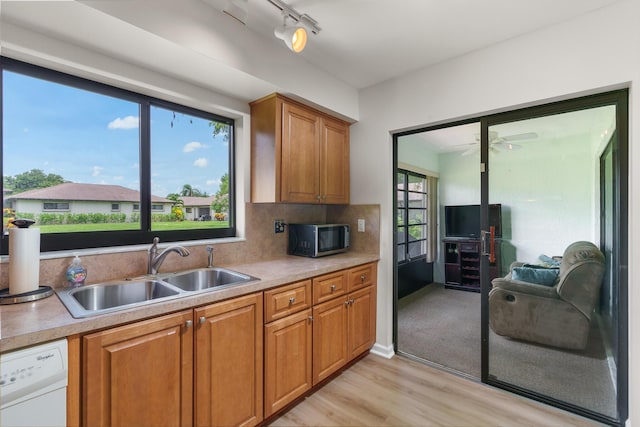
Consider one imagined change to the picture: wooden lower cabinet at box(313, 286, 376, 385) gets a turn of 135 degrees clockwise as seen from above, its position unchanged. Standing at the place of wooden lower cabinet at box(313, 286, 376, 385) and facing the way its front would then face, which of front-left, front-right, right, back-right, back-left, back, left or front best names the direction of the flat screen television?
back-right

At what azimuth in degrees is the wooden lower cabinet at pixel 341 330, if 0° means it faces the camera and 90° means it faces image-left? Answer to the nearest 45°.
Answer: approximately 315°

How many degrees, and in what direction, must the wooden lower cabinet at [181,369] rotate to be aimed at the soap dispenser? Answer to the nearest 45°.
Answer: approximately 180°

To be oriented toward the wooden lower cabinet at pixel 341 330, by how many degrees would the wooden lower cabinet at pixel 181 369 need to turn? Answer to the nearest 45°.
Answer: approximately 45° to its left

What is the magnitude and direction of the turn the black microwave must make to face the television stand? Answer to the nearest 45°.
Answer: approximately 90° to its left

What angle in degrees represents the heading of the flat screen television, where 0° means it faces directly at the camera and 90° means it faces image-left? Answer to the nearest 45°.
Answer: approximately 0°

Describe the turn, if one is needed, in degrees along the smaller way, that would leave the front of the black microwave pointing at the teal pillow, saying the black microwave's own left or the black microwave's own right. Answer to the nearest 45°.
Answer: approximately 45° to the black microwave's own left
